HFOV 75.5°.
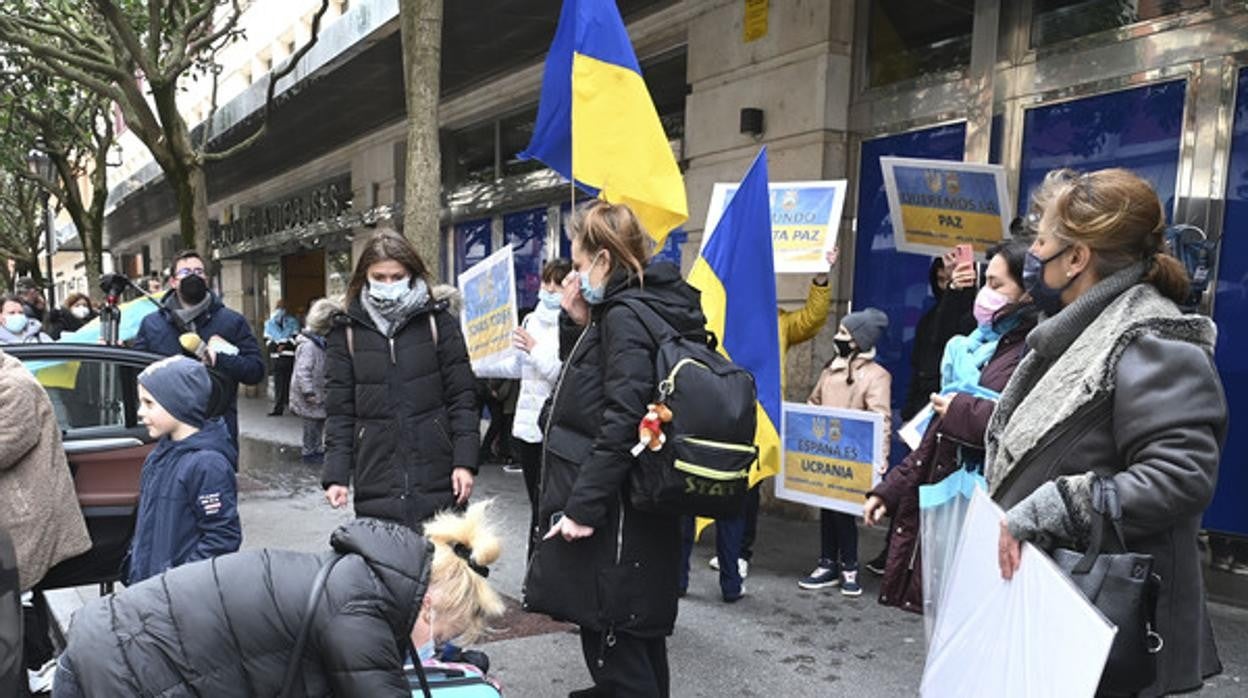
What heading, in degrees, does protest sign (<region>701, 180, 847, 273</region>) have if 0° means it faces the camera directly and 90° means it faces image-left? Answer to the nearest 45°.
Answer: approximately 0°

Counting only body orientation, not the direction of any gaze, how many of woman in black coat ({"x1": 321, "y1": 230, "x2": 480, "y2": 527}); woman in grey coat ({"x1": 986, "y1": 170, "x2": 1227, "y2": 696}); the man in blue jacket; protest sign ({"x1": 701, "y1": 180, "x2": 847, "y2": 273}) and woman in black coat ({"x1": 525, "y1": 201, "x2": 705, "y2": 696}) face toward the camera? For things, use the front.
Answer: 3

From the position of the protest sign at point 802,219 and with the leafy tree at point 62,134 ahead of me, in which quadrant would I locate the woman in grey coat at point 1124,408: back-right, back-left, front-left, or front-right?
back-left

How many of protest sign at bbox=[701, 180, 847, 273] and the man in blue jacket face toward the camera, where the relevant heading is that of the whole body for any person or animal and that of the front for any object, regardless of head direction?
2

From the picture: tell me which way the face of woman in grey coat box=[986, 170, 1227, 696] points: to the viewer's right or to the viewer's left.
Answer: to the viewer's left

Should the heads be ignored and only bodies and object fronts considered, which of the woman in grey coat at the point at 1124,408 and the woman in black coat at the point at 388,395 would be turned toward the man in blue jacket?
the woman in grey coat

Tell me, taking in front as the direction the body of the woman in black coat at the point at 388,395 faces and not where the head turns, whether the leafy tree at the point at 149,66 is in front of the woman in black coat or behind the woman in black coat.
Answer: behind

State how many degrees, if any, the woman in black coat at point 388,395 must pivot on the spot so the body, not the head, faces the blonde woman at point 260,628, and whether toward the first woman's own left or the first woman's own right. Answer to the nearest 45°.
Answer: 0° — they already face them

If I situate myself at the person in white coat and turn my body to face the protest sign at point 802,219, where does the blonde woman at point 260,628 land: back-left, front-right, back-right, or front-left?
back-right
